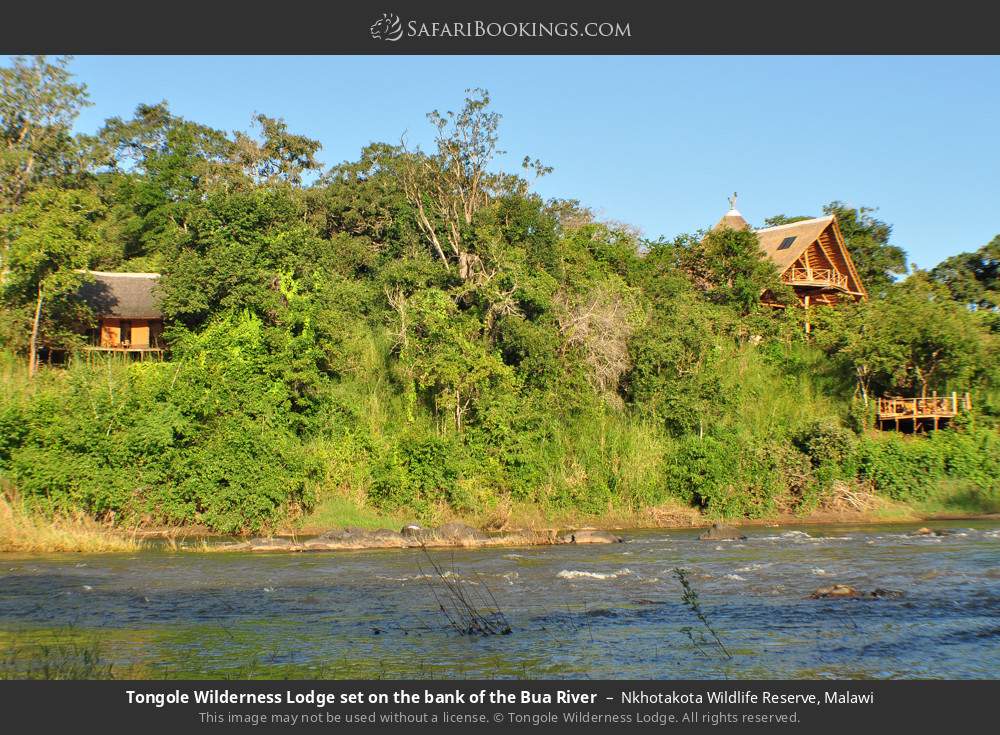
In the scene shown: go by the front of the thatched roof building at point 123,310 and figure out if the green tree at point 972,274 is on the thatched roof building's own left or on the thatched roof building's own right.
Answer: on the thatched roof building's own left

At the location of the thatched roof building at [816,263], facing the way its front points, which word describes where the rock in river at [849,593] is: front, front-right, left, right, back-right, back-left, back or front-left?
front-right

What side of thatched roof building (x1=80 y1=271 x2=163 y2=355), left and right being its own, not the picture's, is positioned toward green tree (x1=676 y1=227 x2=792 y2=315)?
left

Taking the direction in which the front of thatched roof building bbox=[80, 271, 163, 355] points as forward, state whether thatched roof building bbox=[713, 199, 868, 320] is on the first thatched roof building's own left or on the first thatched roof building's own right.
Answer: on the first thatched roof building's own left

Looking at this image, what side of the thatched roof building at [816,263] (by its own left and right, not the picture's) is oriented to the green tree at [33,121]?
right

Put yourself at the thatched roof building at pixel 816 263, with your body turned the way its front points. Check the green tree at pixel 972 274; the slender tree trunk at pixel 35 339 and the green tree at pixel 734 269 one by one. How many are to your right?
2

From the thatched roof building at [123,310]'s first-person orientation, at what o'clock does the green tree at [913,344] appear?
The green tree is roughly at 10 o'clock from the thatched roof building.

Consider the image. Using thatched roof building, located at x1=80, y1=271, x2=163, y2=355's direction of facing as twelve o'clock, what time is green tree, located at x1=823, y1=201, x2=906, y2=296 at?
The green tree is roughly at 9 o'clock from the thatched roof building.

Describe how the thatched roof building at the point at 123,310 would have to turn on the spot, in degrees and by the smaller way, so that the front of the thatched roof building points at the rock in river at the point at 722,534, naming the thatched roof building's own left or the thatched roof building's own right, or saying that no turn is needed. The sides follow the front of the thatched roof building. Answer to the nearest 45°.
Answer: approximately 45° to the thatched roof building's own left
